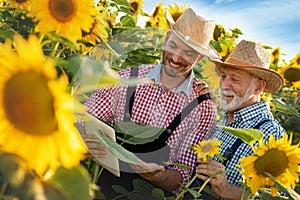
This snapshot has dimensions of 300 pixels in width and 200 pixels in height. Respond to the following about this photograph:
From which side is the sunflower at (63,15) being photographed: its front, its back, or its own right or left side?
front

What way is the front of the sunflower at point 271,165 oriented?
toward the camera

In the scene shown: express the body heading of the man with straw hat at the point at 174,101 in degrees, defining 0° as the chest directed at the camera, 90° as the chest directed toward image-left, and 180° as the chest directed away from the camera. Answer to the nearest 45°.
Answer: approximately 45°
